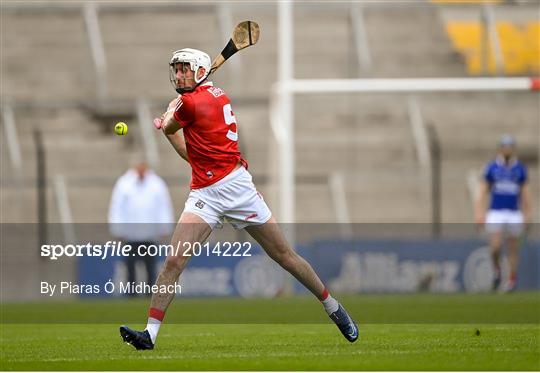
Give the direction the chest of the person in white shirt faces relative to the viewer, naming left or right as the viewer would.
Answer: facing the viewer

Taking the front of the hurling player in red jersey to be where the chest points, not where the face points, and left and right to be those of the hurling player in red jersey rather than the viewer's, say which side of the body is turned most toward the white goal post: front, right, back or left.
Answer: right

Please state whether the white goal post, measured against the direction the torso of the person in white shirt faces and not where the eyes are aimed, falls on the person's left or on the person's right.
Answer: on the person's left

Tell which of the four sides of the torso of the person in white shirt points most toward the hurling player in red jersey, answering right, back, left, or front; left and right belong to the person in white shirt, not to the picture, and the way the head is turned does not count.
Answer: front

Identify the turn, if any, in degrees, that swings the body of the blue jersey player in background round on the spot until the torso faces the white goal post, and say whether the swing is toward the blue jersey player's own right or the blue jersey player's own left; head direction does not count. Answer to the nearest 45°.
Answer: approximately 90° to the blue jersey player's own right

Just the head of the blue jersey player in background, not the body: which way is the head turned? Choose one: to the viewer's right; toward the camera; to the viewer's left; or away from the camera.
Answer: toward the camera

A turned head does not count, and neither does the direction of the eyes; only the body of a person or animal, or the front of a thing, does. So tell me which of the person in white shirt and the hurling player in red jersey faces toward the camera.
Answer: the person in white shirt

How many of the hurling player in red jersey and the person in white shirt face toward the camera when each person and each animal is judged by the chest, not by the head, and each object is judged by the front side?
1

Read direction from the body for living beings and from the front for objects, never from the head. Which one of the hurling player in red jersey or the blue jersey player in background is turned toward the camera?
the blue jersey player in background

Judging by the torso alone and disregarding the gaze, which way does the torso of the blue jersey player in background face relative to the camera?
toward the camera

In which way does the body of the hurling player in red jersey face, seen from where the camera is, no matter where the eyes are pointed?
to the viewer's left

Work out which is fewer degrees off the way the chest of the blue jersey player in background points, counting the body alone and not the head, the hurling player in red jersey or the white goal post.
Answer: the hurling player in red jersey

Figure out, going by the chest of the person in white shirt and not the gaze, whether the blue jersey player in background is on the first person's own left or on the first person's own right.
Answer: on the first person's own left

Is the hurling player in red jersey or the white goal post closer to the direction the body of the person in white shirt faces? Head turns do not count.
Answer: the hurling player in red jersey
